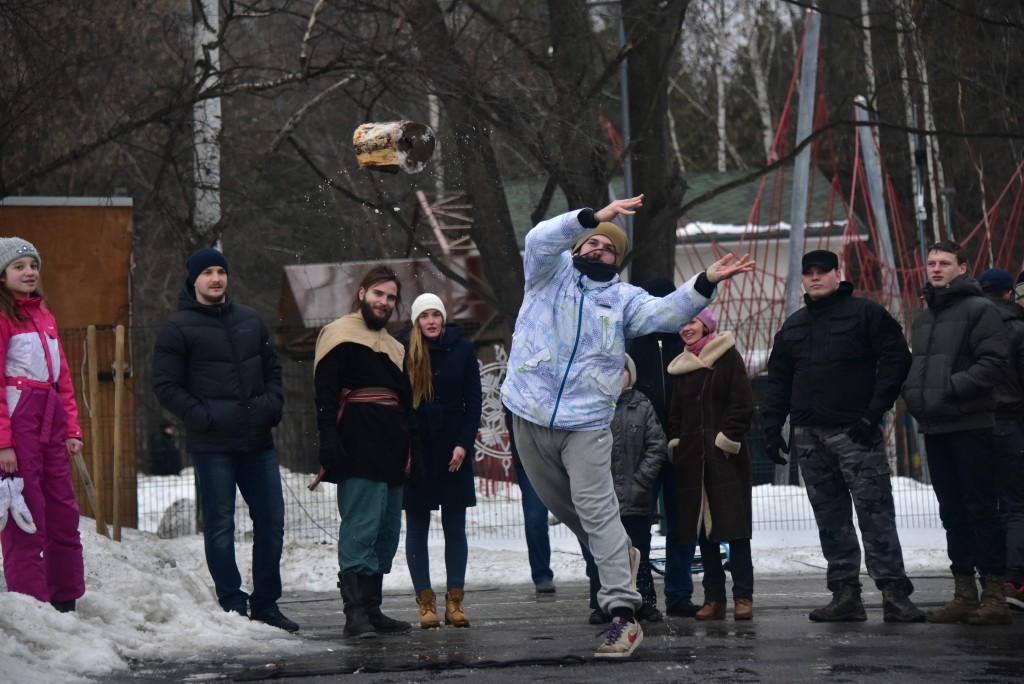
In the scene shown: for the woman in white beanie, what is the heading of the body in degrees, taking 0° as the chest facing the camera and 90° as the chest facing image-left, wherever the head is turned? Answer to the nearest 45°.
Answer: approximately 0°

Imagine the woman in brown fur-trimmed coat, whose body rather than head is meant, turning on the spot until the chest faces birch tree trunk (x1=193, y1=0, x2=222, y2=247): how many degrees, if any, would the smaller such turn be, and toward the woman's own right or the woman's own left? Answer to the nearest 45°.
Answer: approximately 90° to the woman's own right

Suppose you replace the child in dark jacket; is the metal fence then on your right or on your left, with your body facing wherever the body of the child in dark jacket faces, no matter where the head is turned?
on your right

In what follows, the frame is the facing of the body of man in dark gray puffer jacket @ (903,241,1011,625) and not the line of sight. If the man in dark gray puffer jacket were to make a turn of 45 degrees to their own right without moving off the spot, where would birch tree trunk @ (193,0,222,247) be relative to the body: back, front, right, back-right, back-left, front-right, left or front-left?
front-right

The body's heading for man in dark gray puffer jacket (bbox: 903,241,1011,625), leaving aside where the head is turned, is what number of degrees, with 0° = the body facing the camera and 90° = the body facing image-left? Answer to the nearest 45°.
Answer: approximately 45°

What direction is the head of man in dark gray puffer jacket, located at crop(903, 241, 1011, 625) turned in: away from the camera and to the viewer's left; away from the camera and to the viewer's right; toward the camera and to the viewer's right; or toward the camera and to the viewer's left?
toward the camera and to the viewer's left

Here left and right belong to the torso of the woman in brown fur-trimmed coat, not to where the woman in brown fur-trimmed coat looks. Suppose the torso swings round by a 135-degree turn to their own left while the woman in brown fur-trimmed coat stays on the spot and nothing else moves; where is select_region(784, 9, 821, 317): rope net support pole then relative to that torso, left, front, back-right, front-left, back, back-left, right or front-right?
left

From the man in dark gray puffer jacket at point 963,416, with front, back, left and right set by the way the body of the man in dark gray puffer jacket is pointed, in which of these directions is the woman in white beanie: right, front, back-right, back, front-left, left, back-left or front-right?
front-right

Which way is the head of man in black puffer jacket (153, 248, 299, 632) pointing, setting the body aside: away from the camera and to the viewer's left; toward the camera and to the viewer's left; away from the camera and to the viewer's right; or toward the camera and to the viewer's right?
toward the camera and to the viewer's right

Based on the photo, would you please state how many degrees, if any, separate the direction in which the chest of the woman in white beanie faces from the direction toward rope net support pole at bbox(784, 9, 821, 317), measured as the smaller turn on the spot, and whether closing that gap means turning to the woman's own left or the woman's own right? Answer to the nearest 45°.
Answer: approximately 135° to the woman's own left

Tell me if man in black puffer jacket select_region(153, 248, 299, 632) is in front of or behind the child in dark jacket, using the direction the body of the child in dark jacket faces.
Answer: in front

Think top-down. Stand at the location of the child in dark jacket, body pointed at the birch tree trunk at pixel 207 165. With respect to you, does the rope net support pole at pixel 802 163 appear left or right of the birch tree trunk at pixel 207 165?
right

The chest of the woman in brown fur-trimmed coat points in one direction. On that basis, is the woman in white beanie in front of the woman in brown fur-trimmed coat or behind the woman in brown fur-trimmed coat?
in front

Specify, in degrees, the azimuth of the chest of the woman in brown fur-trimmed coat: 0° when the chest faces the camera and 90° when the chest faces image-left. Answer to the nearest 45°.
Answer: approximately 45°

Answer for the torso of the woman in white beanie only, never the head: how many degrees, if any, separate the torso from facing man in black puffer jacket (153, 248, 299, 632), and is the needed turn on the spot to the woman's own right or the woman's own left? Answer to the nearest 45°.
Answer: approximately 90° to the woman's own right

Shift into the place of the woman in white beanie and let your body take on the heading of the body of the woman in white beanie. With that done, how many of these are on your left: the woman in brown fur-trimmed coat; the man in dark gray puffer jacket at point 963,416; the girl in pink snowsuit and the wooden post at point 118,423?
2
